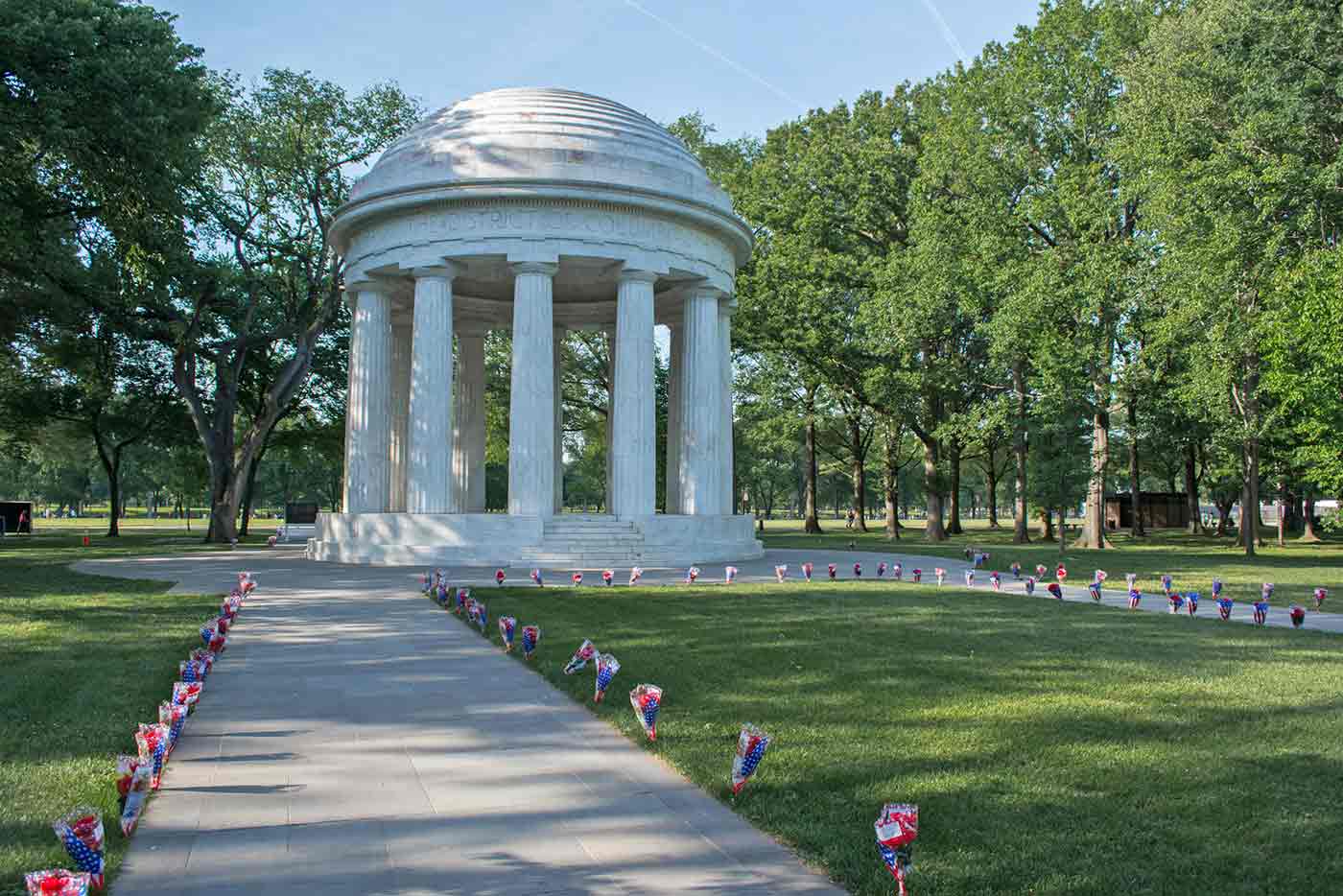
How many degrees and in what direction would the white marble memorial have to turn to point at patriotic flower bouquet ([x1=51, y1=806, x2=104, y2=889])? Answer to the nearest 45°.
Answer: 0° — it already faces it

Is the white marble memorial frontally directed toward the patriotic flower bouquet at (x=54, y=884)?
yes

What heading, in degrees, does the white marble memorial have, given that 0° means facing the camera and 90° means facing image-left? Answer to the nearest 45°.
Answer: approximately 0°

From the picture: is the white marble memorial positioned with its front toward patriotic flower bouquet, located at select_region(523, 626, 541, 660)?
yes

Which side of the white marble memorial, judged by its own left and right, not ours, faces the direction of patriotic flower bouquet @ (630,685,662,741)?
front

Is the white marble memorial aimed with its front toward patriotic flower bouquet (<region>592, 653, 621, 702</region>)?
yes

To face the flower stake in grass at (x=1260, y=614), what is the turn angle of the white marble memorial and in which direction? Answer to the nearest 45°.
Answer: approximately 45° to its left

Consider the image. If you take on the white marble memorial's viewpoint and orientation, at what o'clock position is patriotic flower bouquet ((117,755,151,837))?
The patriotic flower bouquet is roughly at 12 o'clock from the white marble memorial.
